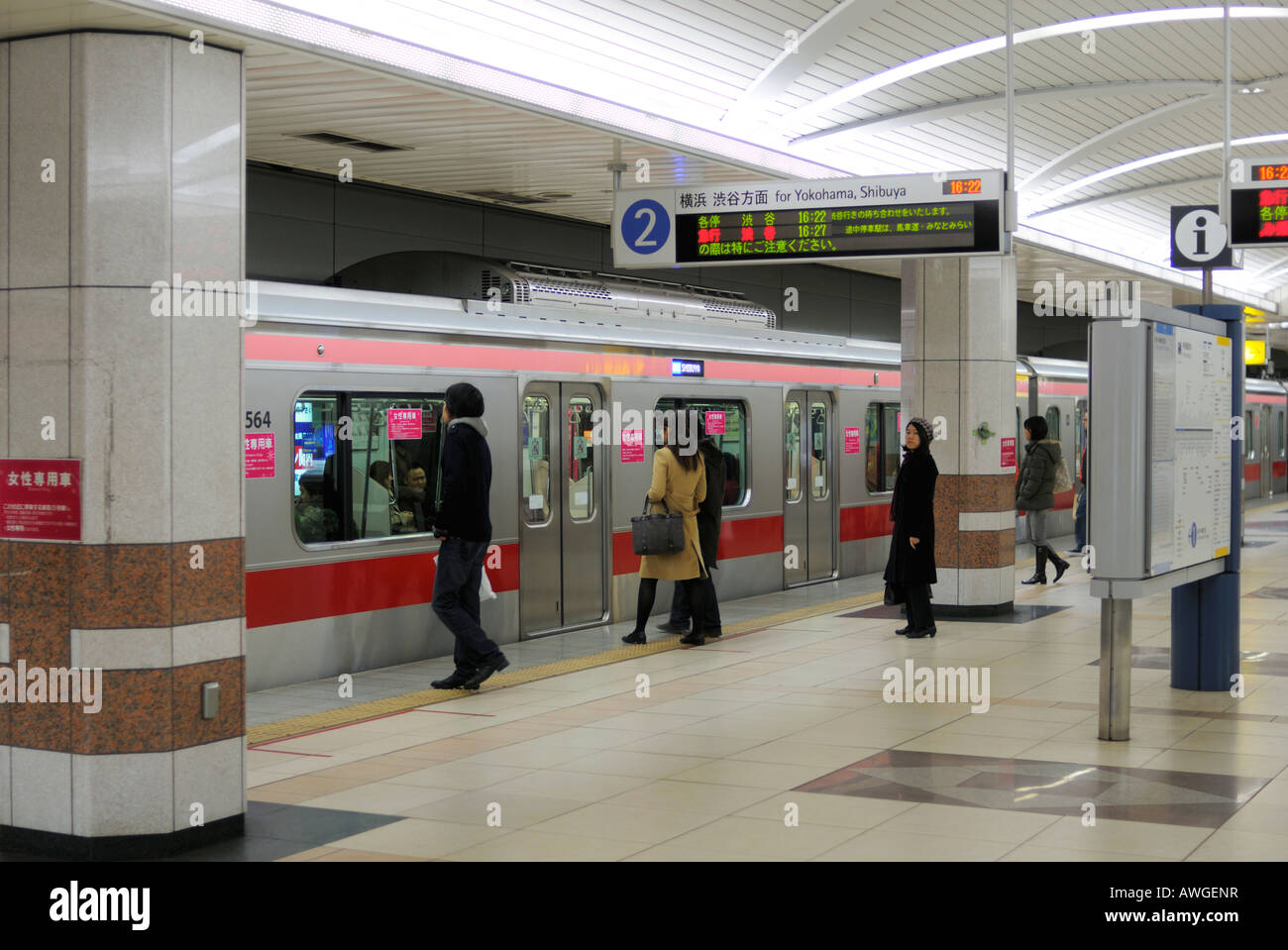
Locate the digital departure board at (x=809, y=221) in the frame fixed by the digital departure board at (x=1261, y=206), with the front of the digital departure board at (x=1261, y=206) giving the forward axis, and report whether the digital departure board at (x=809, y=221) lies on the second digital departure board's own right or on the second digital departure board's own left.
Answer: on the second digital departure board's own right

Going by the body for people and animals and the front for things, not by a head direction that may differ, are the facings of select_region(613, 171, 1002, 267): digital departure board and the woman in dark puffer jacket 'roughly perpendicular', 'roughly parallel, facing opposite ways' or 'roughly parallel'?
roughly perpendicular

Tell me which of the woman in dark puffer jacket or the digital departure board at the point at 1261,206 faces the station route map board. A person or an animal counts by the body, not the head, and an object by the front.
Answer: the digital departure board

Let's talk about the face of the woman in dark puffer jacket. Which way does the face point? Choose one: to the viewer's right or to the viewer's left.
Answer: to the viewer's left

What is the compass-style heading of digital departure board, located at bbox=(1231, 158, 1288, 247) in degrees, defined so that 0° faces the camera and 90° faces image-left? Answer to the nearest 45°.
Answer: approximately 0°

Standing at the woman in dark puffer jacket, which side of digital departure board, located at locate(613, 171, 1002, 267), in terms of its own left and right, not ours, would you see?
back

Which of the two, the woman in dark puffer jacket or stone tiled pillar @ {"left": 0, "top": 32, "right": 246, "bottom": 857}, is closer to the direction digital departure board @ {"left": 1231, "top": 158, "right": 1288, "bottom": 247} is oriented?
the stone tiled pillar
